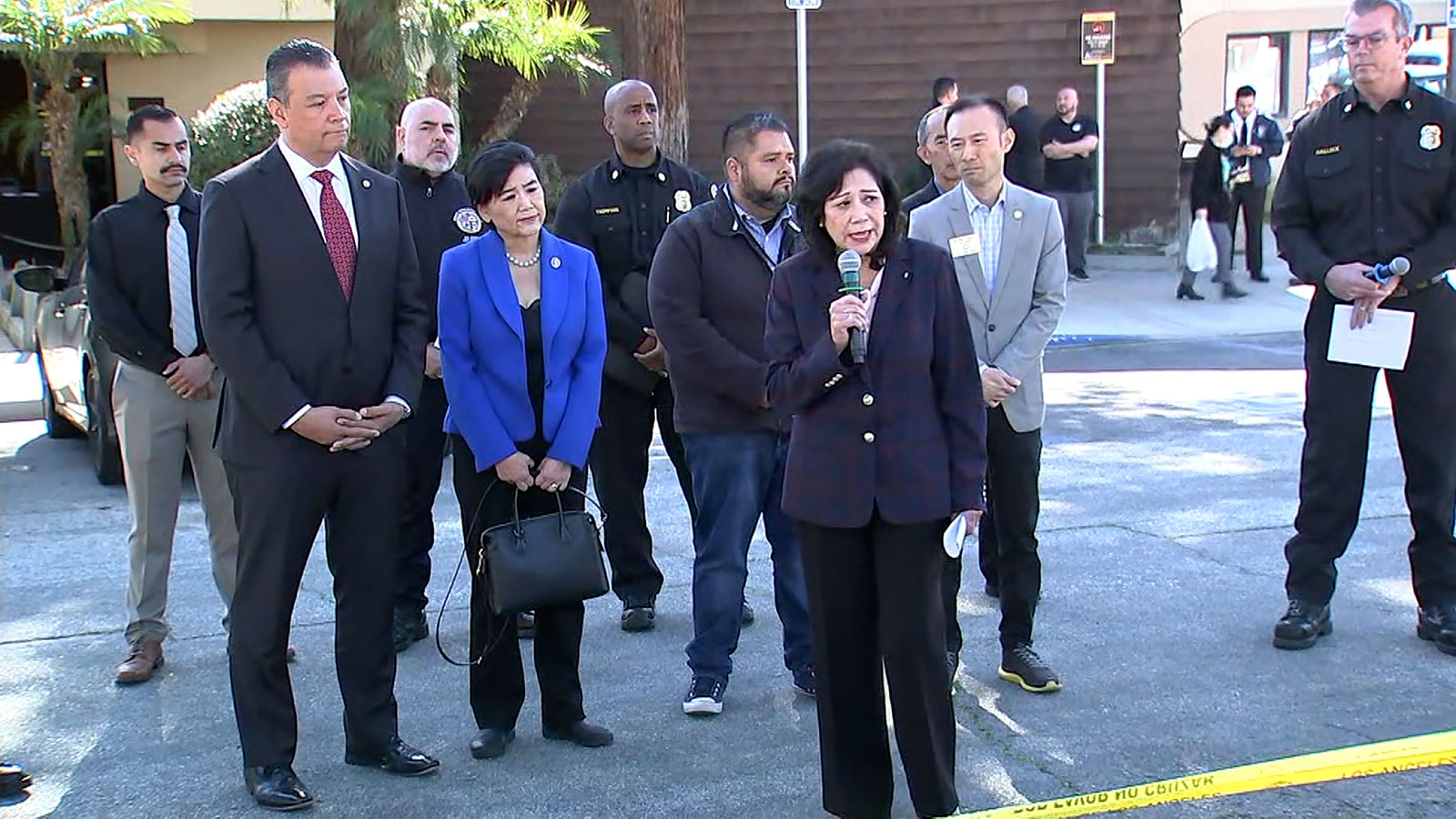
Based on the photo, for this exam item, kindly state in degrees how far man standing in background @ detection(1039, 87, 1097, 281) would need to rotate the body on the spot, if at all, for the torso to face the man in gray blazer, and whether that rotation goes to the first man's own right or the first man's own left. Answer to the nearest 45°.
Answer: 0° — they already face them

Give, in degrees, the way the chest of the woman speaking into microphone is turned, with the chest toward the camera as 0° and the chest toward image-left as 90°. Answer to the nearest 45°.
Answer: approximately 0°

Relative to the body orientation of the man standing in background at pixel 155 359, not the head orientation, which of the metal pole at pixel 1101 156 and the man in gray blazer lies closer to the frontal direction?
the man in gray blazer

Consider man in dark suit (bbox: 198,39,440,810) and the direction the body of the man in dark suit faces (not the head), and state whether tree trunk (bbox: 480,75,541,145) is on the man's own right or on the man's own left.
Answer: on the man's own left

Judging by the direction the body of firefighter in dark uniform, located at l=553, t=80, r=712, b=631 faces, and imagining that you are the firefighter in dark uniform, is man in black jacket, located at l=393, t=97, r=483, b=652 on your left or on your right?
on your right
